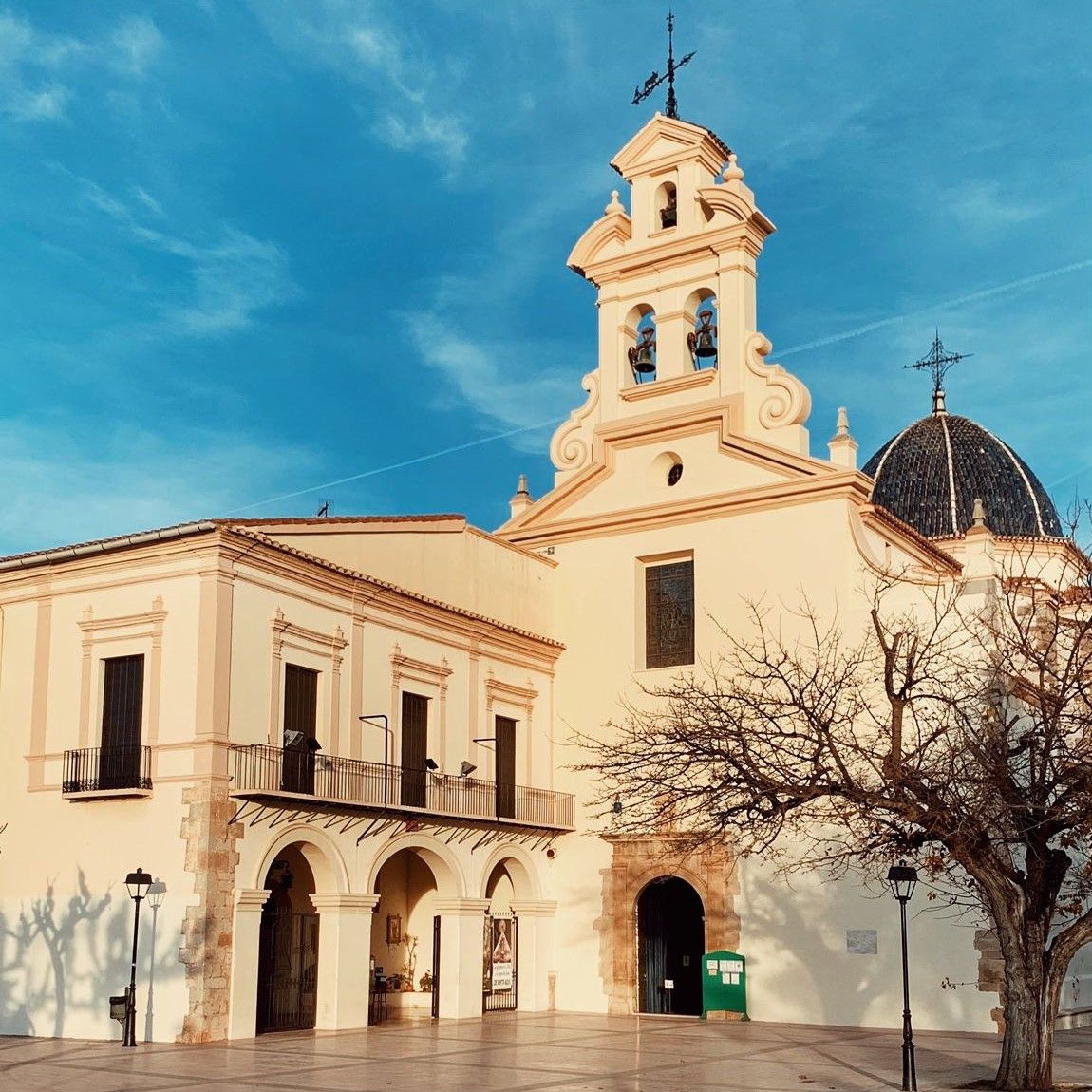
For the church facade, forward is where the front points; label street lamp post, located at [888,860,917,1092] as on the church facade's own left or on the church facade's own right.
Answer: on the church facade's own left

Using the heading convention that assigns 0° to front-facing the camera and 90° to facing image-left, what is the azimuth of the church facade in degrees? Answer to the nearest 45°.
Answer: approximately 45°
